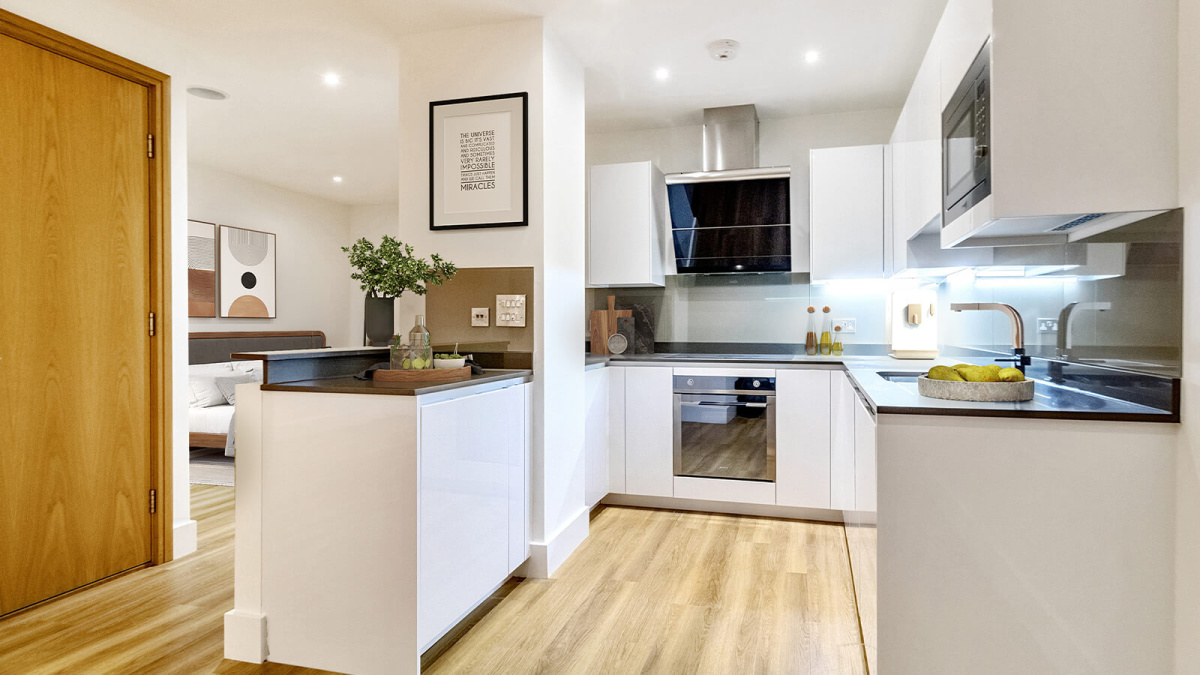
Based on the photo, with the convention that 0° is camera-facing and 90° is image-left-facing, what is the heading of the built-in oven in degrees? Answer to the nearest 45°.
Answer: approximately 0°

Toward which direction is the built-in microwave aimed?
to the viewer's left

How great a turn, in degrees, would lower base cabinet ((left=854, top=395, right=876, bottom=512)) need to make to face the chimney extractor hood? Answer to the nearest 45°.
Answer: approximately 45° to its right

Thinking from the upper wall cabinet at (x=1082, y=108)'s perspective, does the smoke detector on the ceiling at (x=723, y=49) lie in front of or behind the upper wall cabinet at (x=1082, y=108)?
in front

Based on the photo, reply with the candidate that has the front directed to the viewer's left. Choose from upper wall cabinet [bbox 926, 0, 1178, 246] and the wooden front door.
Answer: the upper wall cabinet

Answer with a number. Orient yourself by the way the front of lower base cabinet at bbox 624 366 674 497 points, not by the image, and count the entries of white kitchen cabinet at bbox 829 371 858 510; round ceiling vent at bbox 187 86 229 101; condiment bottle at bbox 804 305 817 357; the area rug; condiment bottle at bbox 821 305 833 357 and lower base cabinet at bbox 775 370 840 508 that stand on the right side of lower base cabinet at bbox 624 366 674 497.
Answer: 2

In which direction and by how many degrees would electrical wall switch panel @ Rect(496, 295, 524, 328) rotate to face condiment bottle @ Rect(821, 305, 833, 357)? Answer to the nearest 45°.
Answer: approximately 135° to its left

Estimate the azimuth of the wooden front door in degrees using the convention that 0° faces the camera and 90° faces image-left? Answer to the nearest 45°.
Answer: approximately 315°

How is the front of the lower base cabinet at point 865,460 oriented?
to the viewer's left

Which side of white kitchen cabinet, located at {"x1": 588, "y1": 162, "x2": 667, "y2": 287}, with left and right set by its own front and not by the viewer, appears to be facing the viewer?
front

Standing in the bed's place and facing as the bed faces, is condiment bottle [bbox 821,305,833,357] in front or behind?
in front

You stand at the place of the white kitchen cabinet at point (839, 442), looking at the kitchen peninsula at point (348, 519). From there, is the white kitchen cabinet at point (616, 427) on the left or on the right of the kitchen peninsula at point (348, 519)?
right

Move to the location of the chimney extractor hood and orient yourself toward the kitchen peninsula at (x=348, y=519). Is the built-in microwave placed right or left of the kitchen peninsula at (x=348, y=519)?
left

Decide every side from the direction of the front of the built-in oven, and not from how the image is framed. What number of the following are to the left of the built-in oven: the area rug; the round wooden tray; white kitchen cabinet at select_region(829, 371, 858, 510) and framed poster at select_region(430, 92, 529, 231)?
1

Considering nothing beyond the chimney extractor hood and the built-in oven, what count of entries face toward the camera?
2

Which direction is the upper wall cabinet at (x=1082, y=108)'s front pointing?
to the viewer's left

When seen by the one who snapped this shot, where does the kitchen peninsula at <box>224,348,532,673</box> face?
facing the viewer and to the right of the viewer

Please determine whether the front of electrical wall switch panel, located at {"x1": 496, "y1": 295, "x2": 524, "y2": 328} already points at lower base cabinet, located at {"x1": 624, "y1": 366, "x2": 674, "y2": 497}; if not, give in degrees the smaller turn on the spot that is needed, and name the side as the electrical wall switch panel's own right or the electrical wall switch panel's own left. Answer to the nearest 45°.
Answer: approximately 135° to the electrical wall switch panel's own left

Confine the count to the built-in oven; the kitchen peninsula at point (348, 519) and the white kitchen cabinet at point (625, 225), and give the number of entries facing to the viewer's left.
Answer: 0
